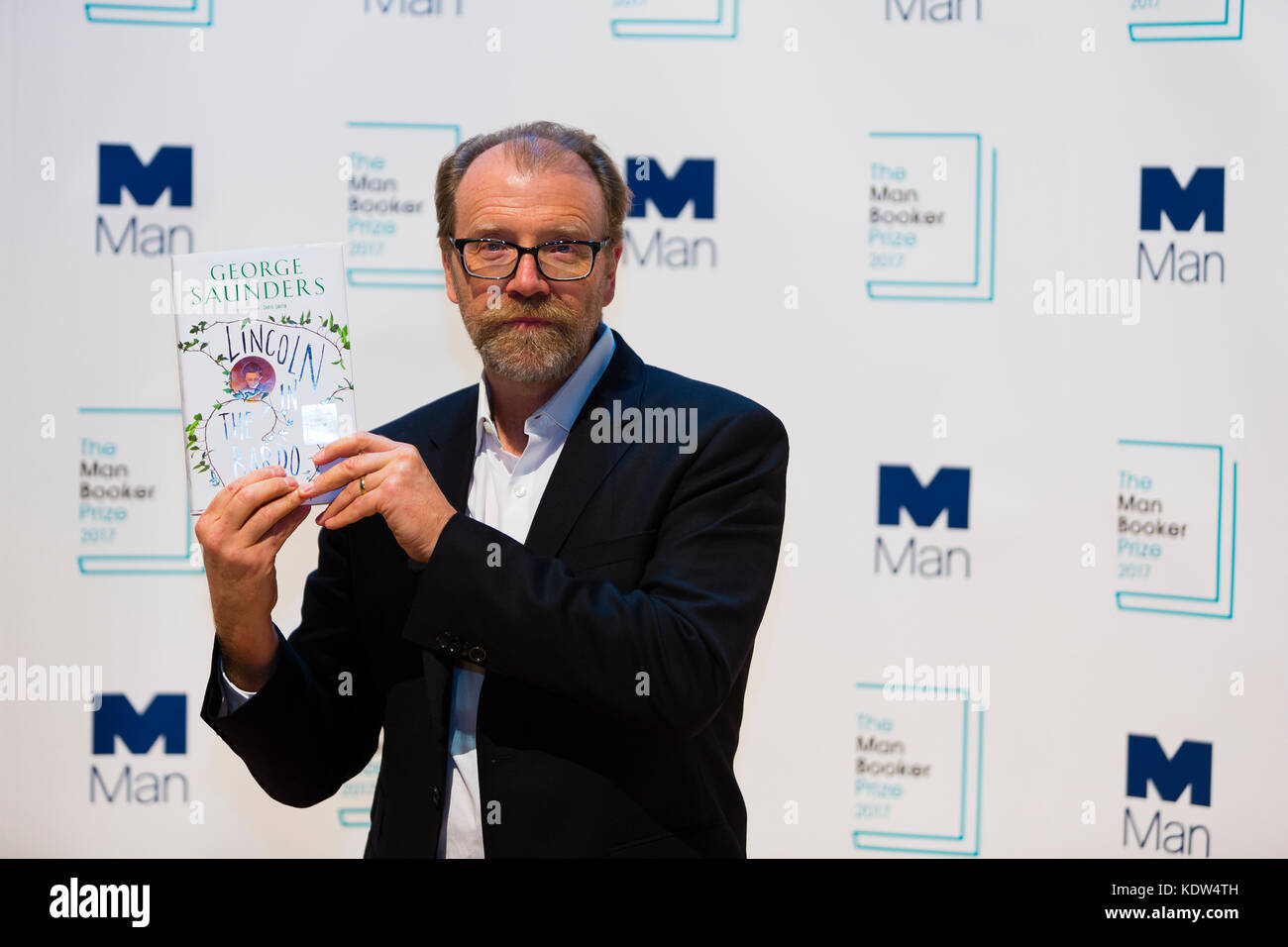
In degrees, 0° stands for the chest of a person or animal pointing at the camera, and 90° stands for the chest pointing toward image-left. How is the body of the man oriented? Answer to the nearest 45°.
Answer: approximately 45°
